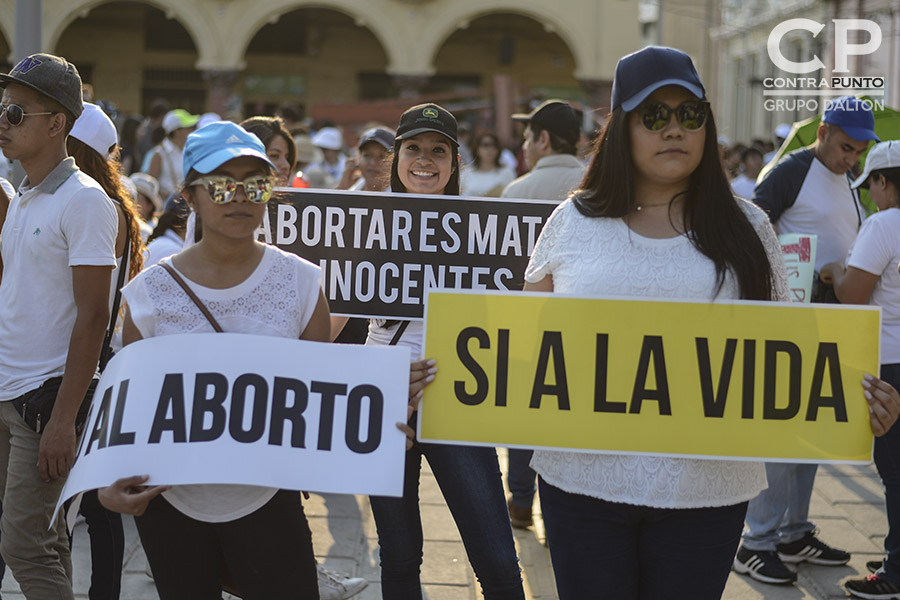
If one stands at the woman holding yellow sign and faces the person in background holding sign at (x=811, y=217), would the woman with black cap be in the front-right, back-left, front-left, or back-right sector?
front-left

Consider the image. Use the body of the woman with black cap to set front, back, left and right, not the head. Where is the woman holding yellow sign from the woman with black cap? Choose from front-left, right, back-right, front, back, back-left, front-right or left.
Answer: front-left

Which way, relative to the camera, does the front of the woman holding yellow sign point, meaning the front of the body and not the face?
toward the camera

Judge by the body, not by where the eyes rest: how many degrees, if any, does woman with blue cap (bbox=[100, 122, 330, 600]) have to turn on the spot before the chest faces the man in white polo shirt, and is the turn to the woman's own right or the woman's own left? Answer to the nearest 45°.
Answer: approximately 135° to the woman's own right

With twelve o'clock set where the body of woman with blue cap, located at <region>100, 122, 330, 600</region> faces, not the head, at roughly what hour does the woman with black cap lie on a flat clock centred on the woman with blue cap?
The woman with black cap is roughly at 8 o'clock from the woman with blue cap.

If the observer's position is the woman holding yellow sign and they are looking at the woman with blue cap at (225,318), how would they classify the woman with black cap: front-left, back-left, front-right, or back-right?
front-right

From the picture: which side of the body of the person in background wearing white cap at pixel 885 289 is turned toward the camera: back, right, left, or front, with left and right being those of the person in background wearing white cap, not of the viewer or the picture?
left

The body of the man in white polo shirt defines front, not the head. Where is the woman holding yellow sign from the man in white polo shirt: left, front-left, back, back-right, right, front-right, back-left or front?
left

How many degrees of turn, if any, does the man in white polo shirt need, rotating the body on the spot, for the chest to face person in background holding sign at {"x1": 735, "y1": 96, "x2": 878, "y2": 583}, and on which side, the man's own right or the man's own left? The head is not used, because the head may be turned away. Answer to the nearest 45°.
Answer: approximately 135° to the man's own left

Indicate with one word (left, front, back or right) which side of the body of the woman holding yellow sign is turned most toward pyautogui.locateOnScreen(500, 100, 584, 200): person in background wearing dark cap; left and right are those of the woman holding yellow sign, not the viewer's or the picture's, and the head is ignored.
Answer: back

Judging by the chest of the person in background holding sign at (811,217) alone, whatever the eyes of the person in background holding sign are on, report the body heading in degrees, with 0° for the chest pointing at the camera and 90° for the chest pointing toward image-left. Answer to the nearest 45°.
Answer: approximately 315°

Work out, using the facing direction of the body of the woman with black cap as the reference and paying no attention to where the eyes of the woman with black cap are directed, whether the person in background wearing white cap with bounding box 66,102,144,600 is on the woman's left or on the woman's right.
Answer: on the woman's right

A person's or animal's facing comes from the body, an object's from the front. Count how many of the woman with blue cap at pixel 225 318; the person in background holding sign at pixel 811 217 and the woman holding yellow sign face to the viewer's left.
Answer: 0

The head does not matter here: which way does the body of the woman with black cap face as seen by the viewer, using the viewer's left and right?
facing the viewer
